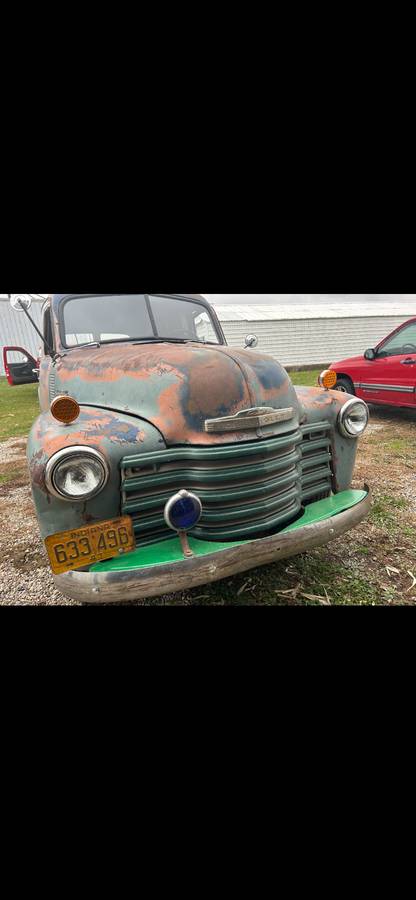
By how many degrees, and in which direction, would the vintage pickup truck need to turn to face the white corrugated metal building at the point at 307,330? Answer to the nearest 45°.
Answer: approximately 135° to its left

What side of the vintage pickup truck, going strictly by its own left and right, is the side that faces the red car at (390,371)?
left

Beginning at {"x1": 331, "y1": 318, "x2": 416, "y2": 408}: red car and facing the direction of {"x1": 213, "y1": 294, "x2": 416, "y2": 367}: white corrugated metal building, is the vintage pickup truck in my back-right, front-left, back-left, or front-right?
back-left

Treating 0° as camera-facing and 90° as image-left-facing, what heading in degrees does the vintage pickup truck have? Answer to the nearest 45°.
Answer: approximately 315°
